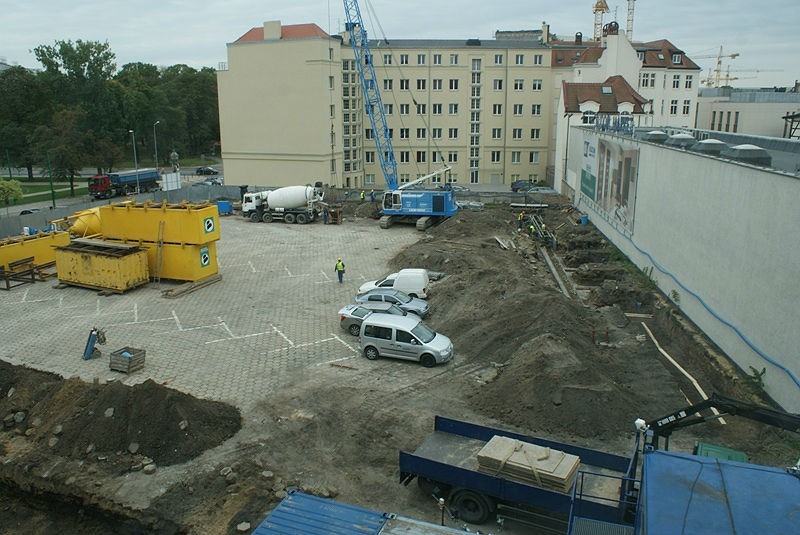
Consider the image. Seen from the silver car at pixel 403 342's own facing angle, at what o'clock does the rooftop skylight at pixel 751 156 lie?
The rooftop skylight is roughly at 10 o'clock from the silver car.

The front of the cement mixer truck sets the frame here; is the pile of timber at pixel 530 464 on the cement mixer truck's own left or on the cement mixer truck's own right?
on the cement mixer truck's own left

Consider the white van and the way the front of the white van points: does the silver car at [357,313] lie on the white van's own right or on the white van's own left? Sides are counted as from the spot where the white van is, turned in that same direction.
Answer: on the white van's own left

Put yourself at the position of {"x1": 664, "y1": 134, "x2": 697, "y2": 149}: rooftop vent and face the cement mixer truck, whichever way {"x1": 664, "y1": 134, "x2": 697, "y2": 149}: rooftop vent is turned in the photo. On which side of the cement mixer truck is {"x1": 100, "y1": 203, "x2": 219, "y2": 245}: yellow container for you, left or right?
left

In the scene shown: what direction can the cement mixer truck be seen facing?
to the viewer's left

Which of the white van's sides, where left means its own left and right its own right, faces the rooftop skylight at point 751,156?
back

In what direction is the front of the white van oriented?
to the viewer's left

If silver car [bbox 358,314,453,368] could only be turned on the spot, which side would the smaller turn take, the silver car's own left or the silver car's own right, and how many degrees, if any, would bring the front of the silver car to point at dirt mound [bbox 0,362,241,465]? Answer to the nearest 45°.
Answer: approximately 90° to the silver car's own right

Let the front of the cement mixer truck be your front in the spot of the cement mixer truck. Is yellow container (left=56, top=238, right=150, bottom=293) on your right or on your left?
on your left

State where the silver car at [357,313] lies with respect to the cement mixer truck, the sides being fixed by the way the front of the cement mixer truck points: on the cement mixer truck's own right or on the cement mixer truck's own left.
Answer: on the cement mixer truck's own left

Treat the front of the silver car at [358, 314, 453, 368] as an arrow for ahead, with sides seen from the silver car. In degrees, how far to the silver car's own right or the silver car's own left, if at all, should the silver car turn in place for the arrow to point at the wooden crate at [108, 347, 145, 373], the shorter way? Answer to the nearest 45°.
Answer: approximately 135° to the silver car's own right
